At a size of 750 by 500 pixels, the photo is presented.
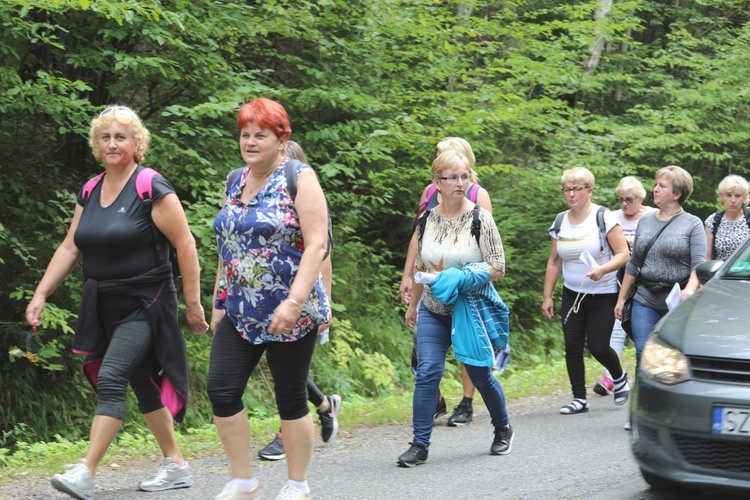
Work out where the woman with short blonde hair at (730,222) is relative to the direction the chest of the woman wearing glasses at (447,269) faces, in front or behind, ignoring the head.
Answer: behind

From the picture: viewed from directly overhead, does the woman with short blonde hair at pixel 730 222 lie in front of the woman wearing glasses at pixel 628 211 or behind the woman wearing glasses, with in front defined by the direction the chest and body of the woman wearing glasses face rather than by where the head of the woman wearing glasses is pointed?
behind

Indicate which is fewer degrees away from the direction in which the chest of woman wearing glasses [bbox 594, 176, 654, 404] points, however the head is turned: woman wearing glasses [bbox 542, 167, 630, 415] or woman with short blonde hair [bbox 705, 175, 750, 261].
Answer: the woman wearing glasses

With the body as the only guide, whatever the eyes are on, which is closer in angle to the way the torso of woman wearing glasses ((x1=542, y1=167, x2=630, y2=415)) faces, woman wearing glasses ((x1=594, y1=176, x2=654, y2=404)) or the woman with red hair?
the woman with red hair

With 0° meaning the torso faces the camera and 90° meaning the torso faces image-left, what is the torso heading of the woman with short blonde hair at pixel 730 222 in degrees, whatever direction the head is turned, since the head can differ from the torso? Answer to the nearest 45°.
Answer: approximately 0°
